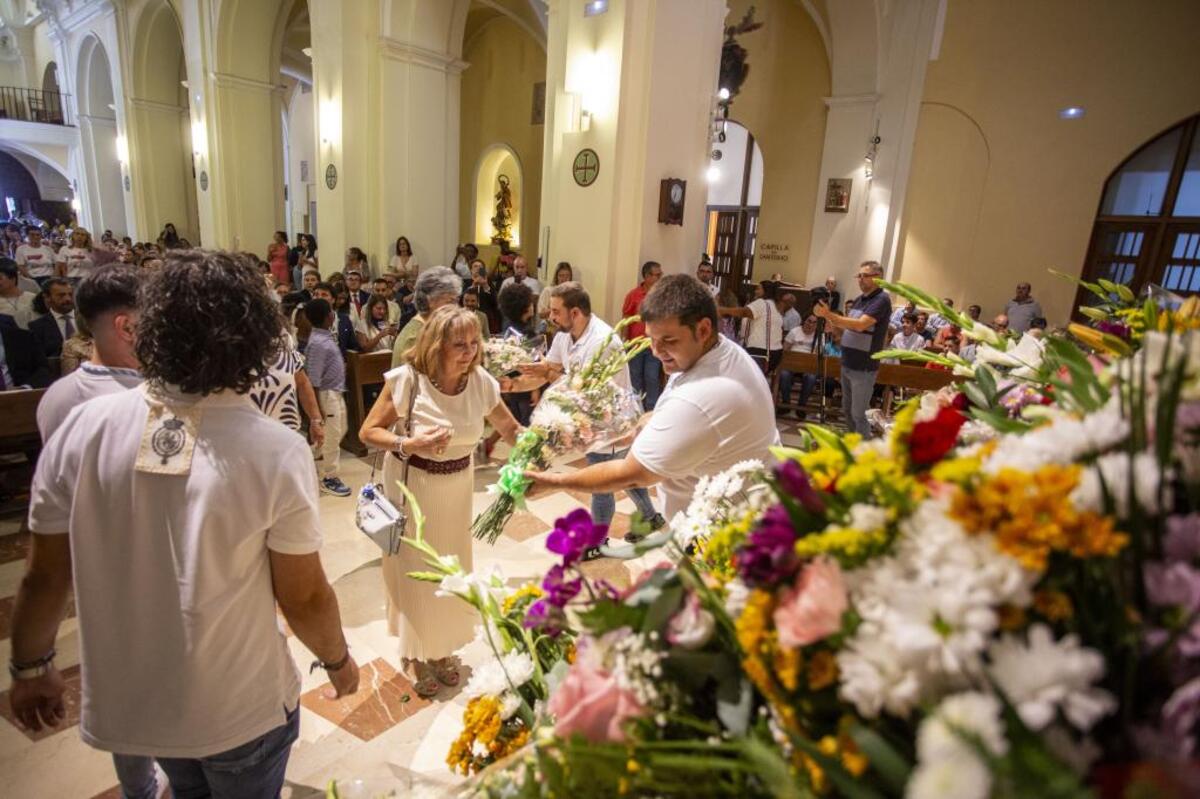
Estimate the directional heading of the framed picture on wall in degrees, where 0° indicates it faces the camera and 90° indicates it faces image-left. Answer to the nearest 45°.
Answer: approximately 0°

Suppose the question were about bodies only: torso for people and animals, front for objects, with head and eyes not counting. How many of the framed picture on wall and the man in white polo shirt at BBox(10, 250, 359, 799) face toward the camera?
1

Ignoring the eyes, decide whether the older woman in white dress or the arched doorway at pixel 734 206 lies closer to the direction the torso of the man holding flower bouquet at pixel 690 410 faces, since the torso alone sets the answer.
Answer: the older woman in white dress

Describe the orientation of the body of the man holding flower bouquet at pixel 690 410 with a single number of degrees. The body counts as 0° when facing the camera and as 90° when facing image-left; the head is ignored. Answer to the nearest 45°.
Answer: approximately 90°

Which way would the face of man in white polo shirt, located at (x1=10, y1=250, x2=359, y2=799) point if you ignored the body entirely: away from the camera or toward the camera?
away from the camera

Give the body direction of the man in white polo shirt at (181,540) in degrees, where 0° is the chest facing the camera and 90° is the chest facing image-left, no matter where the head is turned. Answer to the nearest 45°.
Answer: approximately 180°

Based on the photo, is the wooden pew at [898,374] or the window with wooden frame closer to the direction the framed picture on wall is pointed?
the wooden pew

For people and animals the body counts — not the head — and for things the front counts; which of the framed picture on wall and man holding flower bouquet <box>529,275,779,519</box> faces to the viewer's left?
the man holding flower bouquet

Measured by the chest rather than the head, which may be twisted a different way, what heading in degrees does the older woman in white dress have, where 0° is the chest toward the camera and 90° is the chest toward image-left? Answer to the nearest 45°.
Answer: approximately 315°
